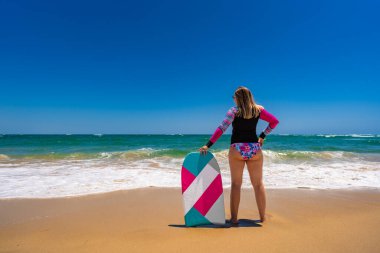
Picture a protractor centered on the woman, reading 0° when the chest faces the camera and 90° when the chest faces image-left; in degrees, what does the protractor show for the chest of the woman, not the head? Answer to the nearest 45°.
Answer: approximately 180°
